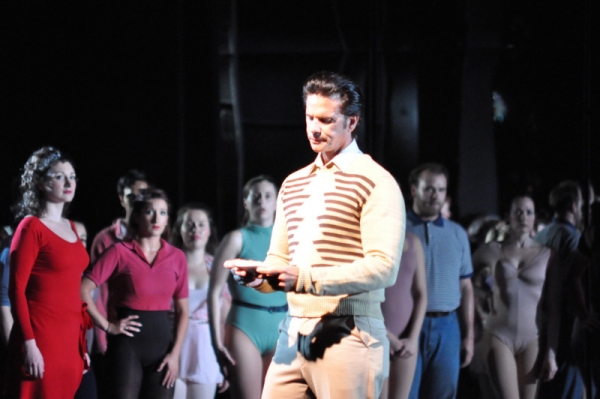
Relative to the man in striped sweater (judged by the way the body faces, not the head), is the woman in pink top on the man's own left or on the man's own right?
on the man's own right

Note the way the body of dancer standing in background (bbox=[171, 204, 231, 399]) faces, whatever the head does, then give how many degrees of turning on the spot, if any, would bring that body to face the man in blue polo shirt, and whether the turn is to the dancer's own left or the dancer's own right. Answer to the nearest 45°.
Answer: approximately 90° to the dancer's own left

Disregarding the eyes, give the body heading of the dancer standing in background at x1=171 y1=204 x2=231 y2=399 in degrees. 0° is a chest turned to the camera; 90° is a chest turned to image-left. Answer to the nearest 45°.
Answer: approximately 0°

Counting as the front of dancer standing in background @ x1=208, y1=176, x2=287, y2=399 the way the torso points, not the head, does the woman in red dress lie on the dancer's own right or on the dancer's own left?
on the dancer's own right

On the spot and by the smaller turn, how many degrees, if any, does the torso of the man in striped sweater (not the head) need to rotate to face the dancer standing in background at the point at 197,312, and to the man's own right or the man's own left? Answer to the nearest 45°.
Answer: approximately 135° to the man's own right

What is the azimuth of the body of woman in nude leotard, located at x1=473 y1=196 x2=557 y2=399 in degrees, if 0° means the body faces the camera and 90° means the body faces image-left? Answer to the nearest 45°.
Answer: approximately 0°

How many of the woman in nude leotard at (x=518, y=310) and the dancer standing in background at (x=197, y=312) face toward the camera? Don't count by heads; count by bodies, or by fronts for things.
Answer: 2

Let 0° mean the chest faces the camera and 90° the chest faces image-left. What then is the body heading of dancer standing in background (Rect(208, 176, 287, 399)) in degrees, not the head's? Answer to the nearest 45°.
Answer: approximately 315°

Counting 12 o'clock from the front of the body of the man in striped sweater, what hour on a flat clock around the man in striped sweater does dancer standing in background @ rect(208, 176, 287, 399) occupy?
The dancer standing in background is roughly at 4 o'clock from the man in striped sweater.
